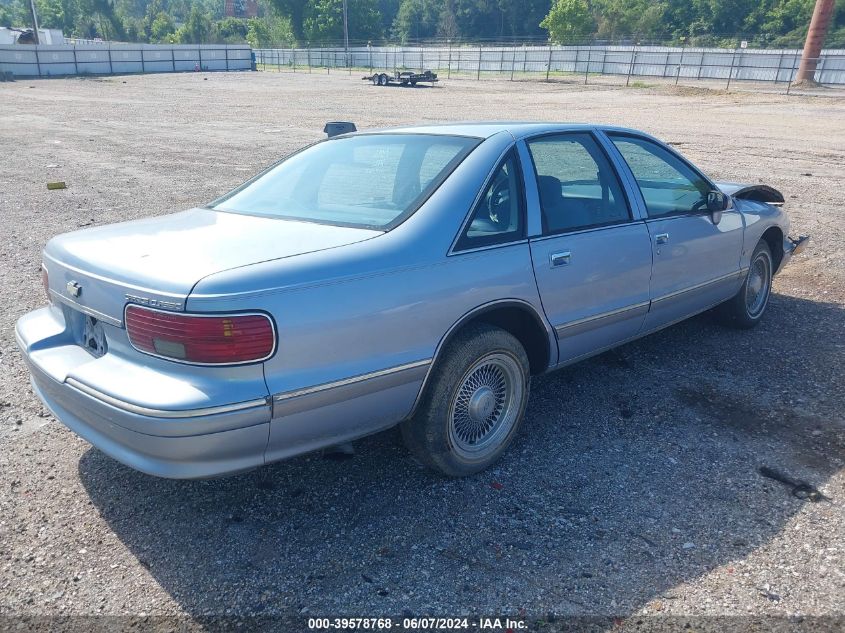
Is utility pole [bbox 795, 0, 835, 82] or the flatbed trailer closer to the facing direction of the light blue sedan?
the utility pole

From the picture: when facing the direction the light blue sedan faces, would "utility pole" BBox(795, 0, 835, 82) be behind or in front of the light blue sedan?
in front

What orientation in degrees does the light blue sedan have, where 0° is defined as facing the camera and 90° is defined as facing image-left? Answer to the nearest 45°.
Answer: approximately 225°

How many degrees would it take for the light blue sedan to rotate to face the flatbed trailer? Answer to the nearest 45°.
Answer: approximately 45° to its left
